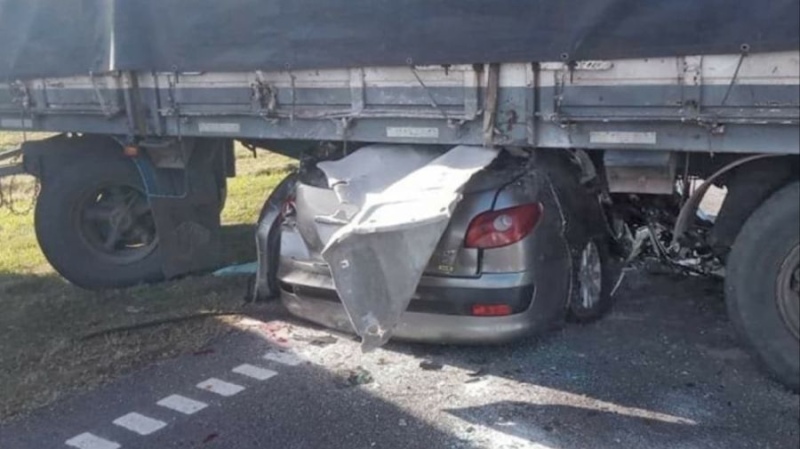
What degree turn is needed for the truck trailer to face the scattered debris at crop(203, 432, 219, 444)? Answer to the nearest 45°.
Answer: approximately 45° to its left

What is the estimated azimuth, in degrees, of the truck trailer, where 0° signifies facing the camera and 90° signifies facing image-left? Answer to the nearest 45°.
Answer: approximately 90°
